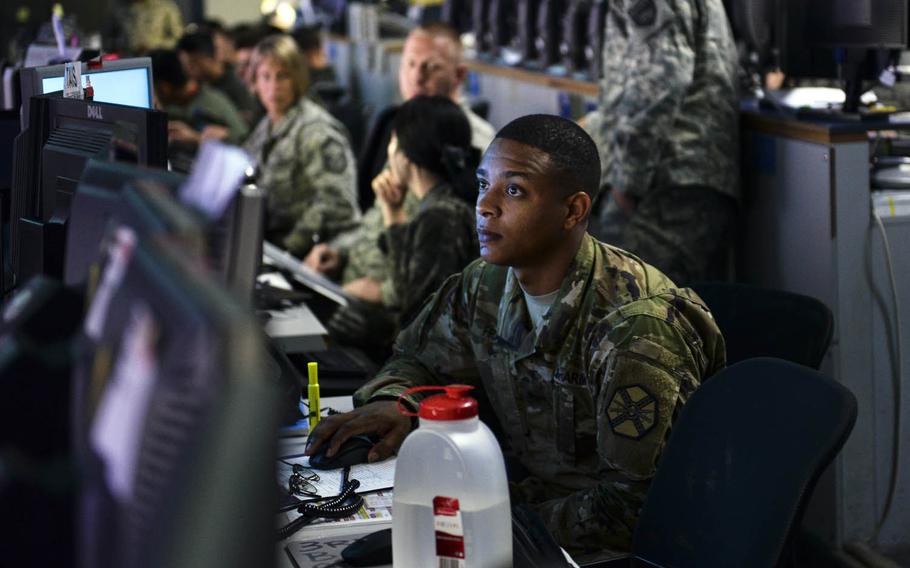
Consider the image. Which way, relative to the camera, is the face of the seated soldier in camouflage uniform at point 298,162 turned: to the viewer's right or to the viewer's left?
to the viewer's left

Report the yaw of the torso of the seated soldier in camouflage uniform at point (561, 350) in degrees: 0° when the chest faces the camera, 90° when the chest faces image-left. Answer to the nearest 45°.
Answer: approximately 45°

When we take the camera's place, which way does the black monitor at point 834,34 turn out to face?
facing away from the viewer

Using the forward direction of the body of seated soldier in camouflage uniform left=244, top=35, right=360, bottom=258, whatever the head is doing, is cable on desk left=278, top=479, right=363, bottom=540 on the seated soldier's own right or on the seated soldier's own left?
on the seated soldier's own left

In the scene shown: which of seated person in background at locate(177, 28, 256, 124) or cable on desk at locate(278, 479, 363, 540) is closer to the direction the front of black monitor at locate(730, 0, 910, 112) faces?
the seated person in background

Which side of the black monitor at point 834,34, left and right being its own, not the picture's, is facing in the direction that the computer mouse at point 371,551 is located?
back

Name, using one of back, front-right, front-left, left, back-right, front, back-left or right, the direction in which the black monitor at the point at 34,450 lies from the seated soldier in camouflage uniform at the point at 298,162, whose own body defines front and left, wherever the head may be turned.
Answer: front-left

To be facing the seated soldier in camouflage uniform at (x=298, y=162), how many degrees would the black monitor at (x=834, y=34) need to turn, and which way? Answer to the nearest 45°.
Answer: approximately 45° to its left
